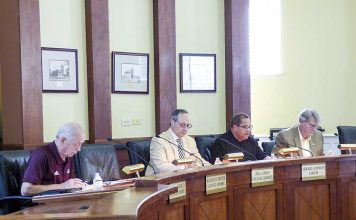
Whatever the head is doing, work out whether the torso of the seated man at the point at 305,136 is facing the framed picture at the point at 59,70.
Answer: no

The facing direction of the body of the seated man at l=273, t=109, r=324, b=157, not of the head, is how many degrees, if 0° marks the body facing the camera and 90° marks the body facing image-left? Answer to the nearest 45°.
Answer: approximately 315°

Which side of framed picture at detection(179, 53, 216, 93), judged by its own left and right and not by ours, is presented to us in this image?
front

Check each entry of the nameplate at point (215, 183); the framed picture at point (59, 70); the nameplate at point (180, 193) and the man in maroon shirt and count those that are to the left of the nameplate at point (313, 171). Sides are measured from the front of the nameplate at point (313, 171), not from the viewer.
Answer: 0

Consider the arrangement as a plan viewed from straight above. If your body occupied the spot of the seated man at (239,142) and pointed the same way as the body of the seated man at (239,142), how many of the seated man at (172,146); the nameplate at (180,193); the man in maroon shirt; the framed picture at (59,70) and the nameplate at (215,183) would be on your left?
0

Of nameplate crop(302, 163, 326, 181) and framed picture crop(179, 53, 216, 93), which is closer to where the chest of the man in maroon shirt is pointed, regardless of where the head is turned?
the nameplate

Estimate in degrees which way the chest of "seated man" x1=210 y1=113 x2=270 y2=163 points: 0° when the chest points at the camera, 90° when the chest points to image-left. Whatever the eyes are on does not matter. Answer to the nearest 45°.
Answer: approximately 315°

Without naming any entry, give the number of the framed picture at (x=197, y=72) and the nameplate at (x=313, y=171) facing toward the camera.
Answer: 2

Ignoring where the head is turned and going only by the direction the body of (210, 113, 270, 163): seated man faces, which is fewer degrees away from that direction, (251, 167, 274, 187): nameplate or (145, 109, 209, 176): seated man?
the nameplate

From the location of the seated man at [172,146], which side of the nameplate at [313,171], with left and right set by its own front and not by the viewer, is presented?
right

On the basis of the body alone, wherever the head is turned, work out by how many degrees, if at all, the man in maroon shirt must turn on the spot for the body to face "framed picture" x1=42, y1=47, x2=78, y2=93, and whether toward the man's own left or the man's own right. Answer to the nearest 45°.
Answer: approximately 135° to the man's own left

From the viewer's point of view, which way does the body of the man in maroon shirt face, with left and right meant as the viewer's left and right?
facing the viewer and to the right of the viewer

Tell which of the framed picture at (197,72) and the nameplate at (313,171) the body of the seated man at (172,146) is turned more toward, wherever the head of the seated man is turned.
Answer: the nameplate

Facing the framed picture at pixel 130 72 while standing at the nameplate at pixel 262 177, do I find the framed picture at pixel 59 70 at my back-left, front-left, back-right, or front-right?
front-left

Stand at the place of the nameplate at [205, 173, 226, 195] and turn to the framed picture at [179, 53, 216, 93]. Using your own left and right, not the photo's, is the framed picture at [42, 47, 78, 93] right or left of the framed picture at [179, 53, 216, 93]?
left

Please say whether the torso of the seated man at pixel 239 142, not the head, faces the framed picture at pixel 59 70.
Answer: no

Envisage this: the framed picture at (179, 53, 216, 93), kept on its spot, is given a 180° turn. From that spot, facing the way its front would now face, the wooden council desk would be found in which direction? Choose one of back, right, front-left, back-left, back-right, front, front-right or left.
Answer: back

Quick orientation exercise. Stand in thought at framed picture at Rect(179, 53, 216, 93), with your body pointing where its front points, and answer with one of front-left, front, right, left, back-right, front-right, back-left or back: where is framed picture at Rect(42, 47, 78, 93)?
front-right

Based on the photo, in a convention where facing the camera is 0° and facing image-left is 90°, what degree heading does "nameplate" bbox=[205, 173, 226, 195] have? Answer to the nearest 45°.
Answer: approximately 315°
